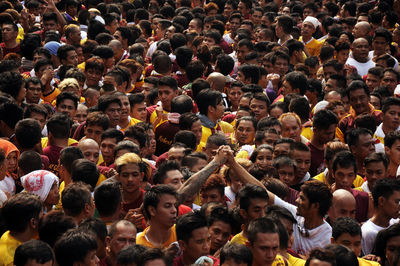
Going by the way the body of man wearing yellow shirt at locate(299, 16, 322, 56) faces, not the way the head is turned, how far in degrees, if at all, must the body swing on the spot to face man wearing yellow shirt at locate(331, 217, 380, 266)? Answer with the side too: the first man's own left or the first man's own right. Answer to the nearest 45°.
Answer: approximately 45° to the first man's own left

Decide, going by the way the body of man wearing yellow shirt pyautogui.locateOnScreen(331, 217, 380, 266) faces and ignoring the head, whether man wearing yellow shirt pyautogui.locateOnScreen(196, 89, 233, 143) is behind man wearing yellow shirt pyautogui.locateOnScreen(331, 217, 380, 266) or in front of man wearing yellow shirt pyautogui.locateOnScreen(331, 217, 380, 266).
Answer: behind

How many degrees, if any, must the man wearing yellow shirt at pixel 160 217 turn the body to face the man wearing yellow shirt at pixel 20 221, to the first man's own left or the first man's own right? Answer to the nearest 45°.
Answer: approximately 135° to the first man's own right

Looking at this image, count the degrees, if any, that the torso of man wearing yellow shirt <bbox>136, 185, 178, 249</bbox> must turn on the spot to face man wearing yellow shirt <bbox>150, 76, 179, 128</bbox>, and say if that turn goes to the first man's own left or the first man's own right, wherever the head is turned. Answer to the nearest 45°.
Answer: approximately 135° to the first man's own left

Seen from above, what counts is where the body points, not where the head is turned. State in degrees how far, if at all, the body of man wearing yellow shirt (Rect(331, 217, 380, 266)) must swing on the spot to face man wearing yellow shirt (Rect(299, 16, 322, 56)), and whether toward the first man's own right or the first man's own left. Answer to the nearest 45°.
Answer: approximately 135° to the first man's own left

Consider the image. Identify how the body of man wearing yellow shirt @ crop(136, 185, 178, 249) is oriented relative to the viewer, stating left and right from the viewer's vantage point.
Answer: facing the viewer and to the right of the viewer
